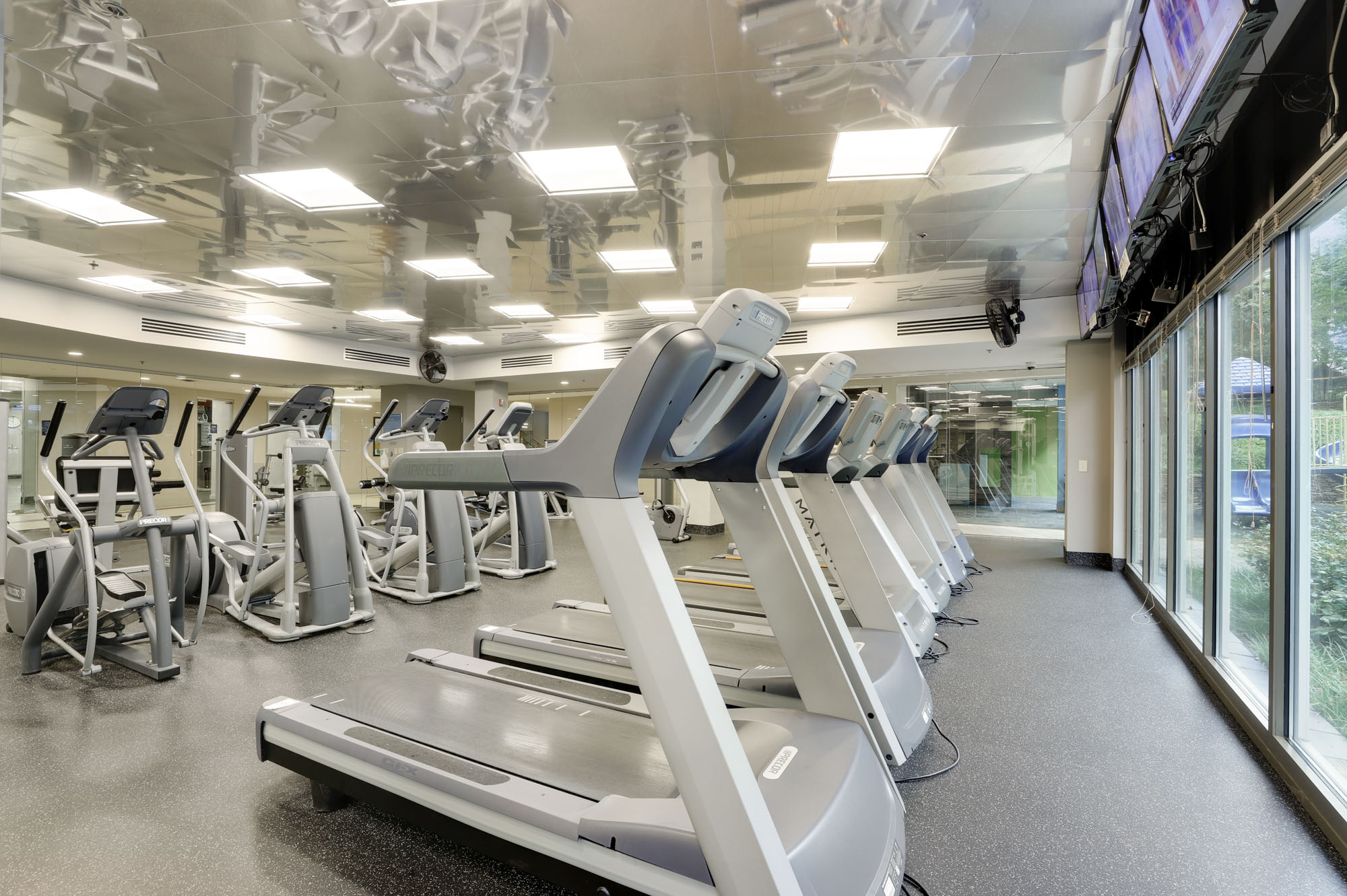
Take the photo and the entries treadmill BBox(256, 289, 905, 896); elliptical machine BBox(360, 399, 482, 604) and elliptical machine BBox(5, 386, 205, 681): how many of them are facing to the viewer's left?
0

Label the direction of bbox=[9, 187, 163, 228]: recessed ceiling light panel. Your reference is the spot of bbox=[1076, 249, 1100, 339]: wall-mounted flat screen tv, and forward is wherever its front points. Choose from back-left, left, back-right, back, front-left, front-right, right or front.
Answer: front-left

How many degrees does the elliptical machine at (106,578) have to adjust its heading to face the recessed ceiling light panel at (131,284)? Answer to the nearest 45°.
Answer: approximately 135° to its left

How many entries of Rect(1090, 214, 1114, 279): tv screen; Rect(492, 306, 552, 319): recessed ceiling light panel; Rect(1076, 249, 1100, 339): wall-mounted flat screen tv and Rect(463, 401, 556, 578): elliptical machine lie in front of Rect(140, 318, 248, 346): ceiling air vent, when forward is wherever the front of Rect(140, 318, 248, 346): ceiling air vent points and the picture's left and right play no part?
4

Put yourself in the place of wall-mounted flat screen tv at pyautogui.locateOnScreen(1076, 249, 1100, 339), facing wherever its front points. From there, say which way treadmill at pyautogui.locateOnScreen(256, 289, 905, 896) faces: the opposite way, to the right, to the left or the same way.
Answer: the opposite way

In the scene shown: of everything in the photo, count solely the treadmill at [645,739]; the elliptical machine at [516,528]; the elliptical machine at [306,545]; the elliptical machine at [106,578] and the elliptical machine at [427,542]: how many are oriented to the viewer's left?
0

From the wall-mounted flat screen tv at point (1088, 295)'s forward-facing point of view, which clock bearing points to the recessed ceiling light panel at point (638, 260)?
The recessed ceiling light panel is roughly at 11 o'clock from the wall-mounted flat screen tv.

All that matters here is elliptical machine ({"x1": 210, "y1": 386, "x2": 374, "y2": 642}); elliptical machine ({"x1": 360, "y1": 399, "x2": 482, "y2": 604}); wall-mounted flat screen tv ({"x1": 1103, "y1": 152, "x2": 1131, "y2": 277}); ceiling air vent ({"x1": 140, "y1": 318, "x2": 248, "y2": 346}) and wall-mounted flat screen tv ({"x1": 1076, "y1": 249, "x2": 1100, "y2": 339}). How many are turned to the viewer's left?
2

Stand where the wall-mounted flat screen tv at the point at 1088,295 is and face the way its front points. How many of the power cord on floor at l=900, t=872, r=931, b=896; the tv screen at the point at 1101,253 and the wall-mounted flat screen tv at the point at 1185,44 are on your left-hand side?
3

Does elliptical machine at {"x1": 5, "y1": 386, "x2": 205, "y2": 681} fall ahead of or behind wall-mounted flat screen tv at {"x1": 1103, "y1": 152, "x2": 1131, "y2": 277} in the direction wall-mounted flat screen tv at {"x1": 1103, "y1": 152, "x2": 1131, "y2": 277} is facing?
ahead

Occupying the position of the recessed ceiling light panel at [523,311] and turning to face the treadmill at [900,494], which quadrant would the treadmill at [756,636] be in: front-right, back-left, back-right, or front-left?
front-right

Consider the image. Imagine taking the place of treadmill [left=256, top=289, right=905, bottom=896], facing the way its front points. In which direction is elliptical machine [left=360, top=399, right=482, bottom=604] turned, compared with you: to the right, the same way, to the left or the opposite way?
the same way

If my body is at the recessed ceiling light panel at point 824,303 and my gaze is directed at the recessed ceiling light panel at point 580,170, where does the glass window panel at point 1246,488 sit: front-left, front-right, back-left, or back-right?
front-left

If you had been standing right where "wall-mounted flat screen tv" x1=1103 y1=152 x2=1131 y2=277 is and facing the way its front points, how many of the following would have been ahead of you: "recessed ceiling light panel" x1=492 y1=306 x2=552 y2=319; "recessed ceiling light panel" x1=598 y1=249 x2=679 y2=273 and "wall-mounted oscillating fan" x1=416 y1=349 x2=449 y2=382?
3

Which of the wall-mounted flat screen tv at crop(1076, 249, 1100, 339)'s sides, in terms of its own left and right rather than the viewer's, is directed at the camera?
left

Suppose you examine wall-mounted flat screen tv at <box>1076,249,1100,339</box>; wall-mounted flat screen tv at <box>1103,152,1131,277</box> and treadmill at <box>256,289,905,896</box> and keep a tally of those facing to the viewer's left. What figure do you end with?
2

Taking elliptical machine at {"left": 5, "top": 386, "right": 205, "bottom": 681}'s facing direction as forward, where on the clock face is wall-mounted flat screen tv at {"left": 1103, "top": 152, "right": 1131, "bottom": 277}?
The wall-mounted flat screen tv is roughly at 12 o'clock from the elliptical machine.

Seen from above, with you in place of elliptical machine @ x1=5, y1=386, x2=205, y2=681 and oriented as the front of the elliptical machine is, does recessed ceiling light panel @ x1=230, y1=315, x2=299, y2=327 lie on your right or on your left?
on your left

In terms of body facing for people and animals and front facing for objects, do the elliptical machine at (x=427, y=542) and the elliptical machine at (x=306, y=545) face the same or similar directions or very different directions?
same or similar directions

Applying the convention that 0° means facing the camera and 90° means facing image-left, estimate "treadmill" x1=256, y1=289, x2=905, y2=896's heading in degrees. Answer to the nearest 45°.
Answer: approximately 315°

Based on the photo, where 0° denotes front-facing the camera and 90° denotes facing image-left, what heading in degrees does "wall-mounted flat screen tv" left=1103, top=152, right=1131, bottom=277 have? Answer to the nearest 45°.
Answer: approximately 90°

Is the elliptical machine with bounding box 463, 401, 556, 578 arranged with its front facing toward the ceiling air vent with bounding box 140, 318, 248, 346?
no
